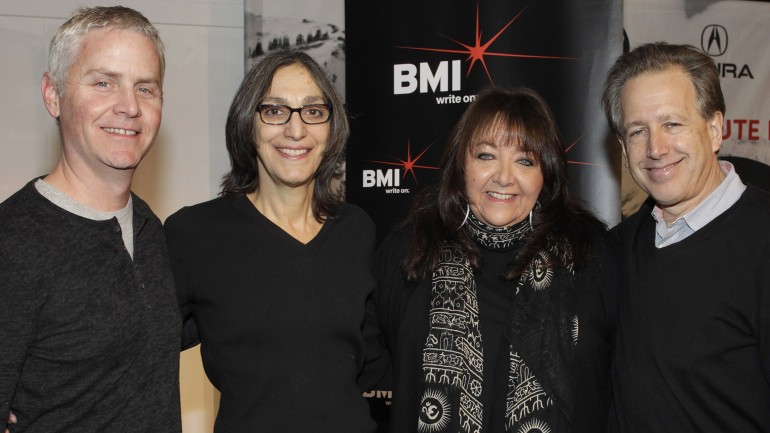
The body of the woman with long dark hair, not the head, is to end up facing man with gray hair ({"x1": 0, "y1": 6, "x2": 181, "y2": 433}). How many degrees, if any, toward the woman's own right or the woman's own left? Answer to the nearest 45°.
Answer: approximately 45° to the woman's own right

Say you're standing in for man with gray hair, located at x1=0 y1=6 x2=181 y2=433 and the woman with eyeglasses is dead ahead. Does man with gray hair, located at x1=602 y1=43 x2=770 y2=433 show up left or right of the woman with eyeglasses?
right

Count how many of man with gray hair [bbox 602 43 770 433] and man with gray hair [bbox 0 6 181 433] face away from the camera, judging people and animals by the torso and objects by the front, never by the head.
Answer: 0

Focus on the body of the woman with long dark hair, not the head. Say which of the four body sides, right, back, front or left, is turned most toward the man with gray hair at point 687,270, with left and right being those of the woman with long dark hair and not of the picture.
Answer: left

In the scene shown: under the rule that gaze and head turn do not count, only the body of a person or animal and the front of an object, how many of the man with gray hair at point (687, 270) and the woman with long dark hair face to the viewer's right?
0

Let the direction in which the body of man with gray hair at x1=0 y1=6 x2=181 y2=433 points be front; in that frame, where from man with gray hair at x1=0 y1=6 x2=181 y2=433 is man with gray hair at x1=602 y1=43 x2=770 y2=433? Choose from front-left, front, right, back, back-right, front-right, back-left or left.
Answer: front-left

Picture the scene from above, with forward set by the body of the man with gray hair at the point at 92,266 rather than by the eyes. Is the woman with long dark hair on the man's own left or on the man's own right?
on the man's own left

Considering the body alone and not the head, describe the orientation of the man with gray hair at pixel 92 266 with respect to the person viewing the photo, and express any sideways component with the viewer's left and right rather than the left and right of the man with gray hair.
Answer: facing the viewer and to the right of the viewer

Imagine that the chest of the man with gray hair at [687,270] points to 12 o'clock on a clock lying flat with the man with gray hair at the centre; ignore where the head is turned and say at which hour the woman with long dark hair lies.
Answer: The woman with long dark hair is roughly at 2 o'clock from the man with gray hair.
